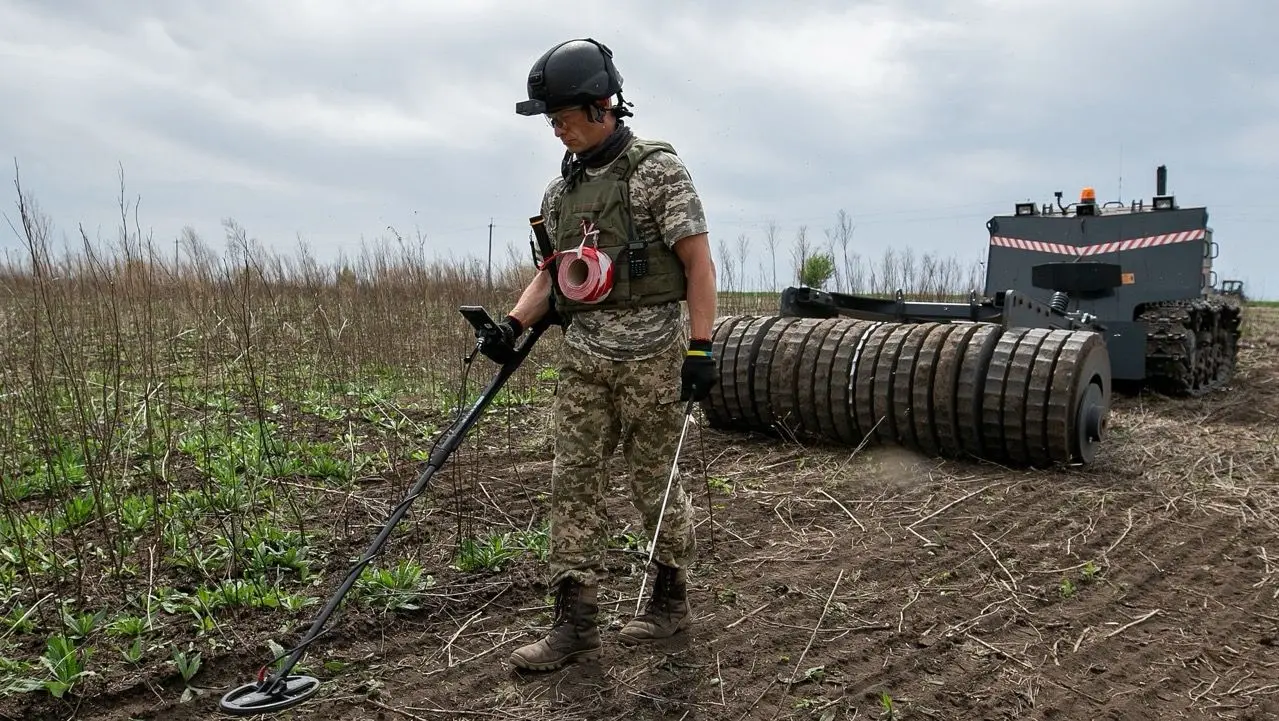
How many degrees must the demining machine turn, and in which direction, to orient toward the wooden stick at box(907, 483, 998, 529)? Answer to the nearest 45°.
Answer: approximately 45° to its left

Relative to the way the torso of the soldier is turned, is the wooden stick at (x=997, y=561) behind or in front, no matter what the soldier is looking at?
behind

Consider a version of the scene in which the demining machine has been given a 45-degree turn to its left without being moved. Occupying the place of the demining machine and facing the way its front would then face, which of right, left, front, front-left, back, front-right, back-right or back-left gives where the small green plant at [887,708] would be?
front

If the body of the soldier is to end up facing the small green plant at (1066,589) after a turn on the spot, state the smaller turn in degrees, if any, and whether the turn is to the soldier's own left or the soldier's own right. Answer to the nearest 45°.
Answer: approximately 135° to the soldier's own left

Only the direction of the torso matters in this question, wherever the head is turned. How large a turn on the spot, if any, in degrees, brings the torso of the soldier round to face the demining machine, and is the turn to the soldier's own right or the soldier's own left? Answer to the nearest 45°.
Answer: approximately 180°

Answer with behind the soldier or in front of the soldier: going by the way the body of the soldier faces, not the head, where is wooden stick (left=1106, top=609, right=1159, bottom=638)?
behind

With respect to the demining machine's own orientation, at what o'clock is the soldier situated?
The soldier is roughly at 11 o'clock from the demining machine.

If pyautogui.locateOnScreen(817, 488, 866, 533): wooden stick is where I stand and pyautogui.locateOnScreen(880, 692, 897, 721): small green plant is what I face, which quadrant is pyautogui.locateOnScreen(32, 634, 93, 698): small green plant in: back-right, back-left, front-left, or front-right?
front-right

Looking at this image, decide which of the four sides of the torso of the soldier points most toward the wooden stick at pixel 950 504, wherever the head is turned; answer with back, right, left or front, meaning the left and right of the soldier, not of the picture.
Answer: back

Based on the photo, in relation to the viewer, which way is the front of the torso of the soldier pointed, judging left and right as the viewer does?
facing the viewer and to the left of the viewer

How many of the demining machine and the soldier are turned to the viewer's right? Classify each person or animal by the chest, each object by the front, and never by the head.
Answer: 0

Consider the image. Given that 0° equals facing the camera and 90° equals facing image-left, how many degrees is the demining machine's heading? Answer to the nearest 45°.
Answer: approximately 45°

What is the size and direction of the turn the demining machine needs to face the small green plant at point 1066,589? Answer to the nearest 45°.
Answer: approximately 45° to its left

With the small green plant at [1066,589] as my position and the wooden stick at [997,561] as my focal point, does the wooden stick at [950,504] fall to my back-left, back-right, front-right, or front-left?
front-right

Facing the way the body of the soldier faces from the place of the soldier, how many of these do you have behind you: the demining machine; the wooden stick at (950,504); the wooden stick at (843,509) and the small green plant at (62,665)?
3

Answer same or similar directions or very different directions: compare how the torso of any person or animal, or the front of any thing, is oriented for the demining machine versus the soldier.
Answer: same or similar directions

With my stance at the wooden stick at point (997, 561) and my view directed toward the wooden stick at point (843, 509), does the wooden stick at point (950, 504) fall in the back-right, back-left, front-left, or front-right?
front-right

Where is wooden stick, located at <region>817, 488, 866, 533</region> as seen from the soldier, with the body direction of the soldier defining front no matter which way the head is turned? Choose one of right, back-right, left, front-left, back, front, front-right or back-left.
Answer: back
